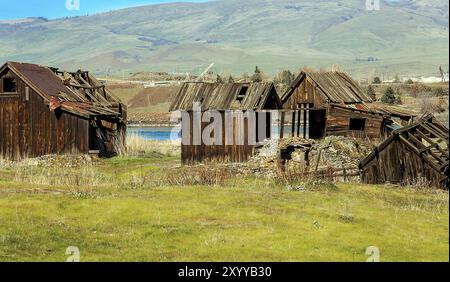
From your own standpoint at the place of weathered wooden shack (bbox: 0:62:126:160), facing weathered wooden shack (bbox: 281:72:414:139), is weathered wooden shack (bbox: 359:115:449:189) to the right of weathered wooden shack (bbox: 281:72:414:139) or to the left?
right

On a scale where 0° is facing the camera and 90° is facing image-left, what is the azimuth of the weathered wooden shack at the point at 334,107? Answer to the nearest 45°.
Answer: approximately 45°

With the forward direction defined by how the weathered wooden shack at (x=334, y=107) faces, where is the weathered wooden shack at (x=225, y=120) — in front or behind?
in front

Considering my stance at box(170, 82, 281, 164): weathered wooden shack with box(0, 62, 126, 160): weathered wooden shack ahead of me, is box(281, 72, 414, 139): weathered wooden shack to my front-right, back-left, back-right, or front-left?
back-right

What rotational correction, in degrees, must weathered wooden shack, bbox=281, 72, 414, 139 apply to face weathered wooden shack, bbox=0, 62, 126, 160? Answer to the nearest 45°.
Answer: approximately 45° to its right

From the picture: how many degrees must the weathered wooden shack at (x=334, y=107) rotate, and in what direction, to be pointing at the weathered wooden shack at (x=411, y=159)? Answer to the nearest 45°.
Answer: approximately 45° to its left

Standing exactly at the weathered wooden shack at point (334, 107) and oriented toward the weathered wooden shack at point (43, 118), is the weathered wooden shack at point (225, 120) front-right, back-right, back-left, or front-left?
front-left
